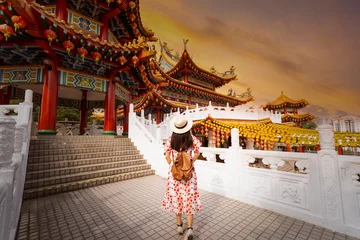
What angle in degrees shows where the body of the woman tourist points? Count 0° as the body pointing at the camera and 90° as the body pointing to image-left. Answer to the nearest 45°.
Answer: approximately 180°

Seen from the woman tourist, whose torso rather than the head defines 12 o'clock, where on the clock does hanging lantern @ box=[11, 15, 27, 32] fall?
The hanging lantern is roughly at 10 o'clock from the woman tourist.

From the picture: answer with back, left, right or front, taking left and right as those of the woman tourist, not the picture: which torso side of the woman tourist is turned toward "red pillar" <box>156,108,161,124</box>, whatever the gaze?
front

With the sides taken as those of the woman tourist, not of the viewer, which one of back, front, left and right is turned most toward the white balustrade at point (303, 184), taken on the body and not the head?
right

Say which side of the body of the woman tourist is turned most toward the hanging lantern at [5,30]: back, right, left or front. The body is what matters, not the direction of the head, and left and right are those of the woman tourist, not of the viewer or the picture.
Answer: left

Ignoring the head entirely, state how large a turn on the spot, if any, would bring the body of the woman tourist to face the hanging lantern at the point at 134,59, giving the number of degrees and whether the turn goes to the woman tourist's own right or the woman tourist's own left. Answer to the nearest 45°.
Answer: approximately 45° to the woman tourist's own left

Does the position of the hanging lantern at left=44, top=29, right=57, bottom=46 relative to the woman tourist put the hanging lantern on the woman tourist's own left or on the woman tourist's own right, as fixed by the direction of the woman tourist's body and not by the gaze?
on the woman tourist's own left

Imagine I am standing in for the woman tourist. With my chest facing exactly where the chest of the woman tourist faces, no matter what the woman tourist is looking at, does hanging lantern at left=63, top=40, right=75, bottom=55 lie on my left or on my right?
on my left

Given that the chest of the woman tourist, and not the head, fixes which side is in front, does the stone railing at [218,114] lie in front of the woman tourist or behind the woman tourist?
in front

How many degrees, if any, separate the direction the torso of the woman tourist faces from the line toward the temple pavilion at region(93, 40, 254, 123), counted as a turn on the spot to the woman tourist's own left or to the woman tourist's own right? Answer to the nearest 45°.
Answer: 0° — they already face it

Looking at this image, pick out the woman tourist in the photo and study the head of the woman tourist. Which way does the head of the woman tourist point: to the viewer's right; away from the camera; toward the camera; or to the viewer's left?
away from the camera

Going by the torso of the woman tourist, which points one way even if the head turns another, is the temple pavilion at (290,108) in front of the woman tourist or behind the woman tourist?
in front
